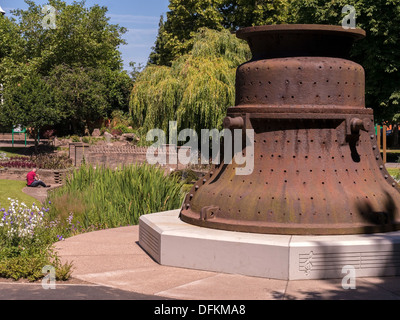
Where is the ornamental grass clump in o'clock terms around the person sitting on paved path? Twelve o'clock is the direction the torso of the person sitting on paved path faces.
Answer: The ornamental grass clump is roughly at 3 o'clock from the person sitting on paved path.

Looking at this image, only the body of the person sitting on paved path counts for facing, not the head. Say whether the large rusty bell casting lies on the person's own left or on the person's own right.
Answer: on the person's own right

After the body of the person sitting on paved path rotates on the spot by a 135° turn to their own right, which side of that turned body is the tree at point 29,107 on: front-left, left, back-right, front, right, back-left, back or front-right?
back-right

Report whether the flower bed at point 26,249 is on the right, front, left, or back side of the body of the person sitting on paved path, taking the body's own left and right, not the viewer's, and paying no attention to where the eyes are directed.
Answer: right

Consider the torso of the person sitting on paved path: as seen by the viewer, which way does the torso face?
to the viewer's right

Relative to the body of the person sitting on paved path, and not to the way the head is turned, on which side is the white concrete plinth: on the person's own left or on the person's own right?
on the person's own right
